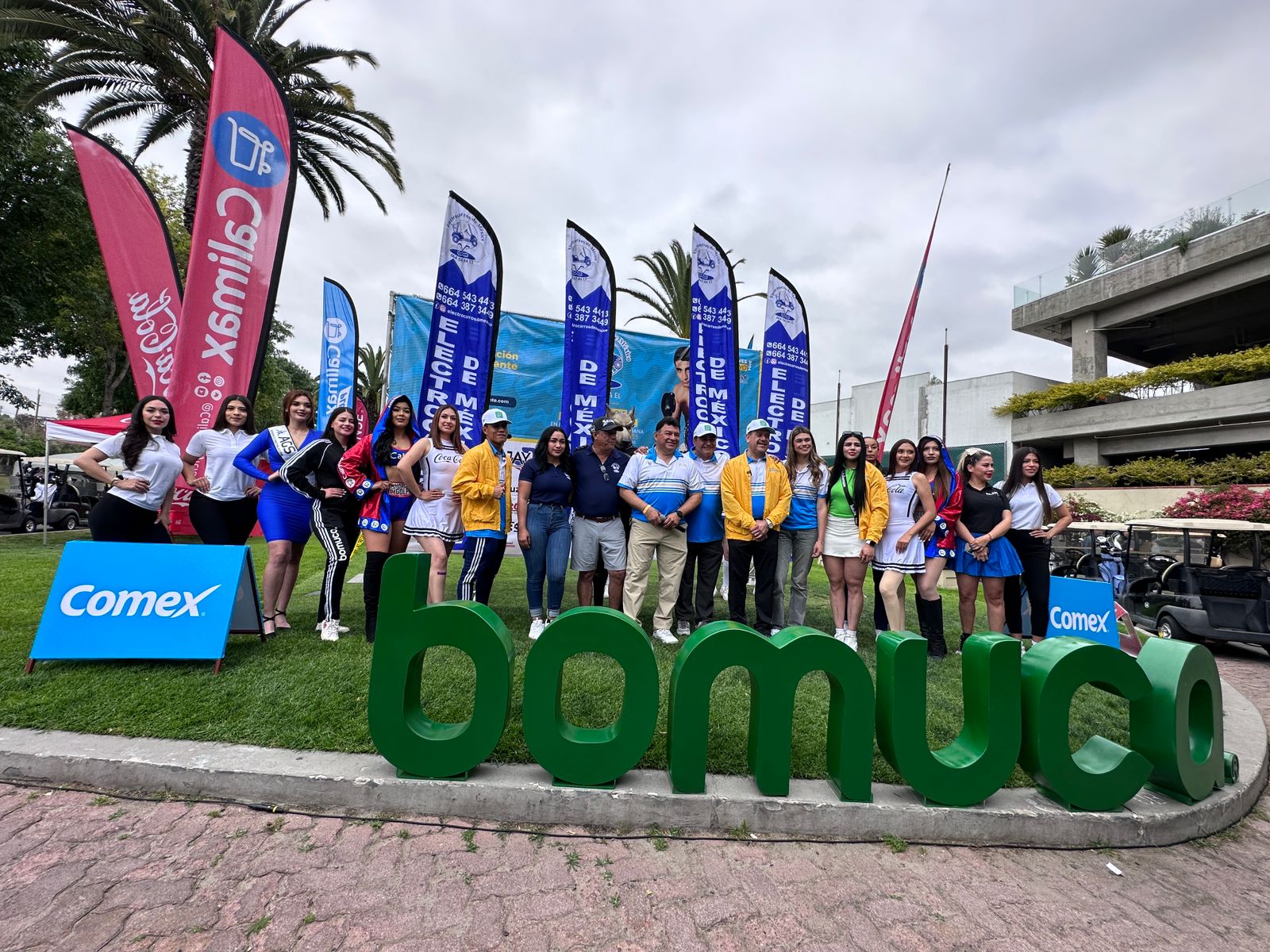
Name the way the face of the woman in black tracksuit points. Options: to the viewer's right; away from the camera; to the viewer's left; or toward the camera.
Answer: toward the camera

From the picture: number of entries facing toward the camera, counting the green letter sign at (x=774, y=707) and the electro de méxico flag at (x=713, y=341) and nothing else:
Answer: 2

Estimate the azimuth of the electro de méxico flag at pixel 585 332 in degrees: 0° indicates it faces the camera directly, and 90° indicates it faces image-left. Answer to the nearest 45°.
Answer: approximately 0°

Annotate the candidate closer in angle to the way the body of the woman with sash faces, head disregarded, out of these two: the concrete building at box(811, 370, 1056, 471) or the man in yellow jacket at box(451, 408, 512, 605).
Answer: the man in yellow jacket

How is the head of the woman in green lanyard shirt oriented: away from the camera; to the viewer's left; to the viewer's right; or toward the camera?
toward the camera

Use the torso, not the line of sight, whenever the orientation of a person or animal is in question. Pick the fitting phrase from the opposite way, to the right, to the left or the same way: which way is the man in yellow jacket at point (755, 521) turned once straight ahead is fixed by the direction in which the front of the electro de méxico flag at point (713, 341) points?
the same way

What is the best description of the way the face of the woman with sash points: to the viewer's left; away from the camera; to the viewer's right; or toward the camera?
toward the camera

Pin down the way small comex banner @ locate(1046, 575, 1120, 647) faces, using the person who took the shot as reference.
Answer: facing the viewer

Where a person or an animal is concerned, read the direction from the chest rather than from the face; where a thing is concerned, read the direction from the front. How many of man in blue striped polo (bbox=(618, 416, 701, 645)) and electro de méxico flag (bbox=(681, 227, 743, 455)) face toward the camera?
2

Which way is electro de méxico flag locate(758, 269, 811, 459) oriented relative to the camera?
toward the camera

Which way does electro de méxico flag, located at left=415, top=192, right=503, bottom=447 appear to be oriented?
toward the camera

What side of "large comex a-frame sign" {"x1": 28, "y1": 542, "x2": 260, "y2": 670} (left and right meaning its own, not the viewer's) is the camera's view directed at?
front

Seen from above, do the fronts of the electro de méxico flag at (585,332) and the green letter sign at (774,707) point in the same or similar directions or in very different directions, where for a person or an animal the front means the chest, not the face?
same or similar directions

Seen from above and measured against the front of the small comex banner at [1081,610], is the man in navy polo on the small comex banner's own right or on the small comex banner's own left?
on the small comex banner's own right

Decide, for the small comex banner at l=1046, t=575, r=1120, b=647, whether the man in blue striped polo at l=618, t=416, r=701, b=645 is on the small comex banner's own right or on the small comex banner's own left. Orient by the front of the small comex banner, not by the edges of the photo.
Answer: on the small comex banner's own right

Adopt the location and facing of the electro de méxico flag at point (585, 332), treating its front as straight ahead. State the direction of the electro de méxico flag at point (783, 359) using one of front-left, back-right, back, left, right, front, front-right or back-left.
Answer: left

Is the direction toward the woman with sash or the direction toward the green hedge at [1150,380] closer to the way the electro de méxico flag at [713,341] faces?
the woman with sash

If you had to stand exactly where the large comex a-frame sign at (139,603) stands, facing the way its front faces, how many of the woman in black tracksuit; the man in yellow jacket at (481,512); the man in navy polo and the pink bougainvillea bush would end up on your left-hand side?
4
